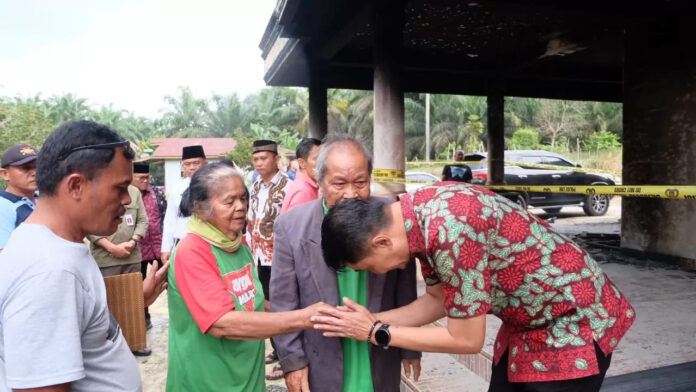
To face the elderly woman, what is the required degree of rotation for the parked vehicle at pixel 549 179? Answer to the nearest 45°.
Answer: approximately 90° to its right

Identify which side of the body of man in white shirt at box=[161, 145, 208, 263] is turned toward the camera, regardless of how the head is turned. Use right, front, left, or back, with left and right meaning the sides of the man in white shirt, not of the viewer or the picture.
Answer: front

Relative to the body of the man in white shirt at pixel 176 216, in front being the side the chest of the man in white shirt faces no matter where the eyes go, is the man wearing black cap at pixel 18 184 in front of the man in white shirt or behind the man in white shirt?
in front

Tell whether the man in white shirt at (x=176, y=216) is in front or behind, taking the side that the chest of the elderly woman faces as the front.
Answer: behind

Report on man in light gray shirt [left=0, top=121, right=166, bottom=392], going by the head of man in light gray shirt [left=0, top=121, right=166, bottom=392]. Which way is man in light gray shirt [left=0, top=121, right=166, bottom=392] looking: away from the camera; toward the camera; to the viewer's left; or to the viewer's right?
to the viewer's right

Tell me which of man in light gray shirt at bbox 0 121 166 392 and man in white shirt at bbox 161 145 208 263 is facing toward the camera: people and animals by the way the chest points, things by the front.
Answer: man in white shirt at bbox 161 145 208 263

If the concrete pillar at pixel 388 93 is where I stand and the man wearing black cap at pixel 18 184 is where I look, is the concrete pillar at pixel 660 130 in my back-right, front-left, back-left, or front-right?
back-left

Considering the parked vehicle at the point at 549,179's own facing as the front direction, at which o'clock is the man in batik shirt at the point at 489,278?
The man in batik shirt is roughly at 3 o'clock from the parked vehicle.

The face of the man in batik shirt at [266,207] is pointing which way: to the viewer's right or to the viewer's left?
to the viewer's left

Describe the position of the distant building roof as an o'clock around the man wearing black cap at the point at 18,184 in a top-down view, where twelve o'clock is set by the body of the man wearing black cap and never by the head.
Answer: The distant building roof is roughly at 8 o'clock from the man wearing black cap.

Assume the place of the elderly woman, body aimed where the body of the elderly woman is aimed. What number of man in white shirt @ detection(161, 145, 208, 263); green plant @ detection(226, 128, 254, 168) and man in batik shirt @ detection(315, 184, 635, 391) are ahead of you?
1

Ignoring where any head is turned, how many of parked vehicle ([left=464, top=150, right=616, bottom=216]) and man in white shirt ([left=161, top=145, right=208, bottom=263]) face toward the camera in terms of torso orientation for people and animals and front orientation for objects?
1

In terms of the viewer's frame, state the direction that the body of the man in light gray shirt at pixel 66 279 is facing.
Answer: to the viewer's right

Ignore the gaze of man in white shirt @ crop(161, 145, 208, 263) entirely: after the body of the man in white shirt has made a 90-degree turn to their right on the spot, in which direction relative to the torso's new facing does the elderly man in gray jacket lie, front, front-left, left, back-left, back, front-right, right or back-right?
left

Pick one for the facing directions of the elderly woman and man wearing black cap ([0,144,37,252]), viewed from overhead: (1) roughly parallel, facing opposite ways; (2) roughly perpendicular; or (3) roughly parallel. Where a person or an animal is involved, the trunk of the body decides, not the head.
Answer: roughly parallel

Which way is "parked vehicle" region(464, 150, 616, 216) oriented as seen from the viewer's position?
to the viewer's right
